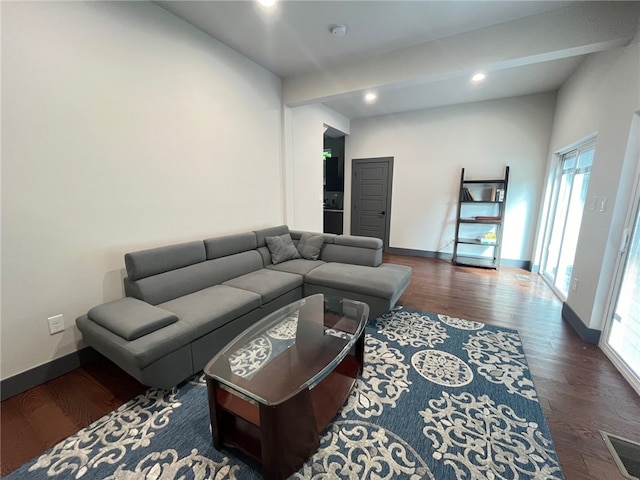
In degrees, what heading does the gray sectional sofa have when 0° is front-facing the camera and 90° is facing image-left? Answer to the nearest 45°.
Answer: approximately 315°

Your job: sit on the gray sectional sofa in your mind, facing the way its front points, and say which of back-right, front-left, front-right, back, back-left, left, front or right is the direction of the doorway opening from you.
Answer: left

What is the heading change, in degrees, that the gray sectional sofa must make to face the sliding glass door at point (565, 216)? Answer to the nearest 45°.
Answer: approximately 45° to its left

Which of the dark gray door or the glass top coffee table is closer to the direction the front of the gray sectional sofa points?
the glass top coffee table

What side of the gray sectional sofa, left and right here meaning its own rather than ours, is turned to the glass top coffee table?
front

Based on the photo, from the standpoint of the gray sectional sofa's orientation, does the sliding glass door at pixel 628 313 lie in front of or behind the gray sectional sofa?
in front

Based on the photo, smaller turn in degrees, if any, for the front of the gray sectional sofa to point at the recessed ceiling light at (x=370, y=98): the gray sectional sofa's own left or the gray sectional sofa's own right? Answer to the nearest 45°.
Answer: approximately 90° to the gray sectional sofa's own left

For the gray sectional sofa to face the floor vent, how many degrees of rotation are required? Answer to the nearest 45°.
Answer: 0° — it already faces it

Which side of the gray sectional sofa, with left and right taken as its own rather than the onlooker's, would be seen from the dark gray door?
left

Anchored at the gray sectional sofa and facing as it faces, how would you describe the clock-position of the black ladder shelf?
The black ladder shelf is roughly at 10 o'clock from the gray sectional sofa.
